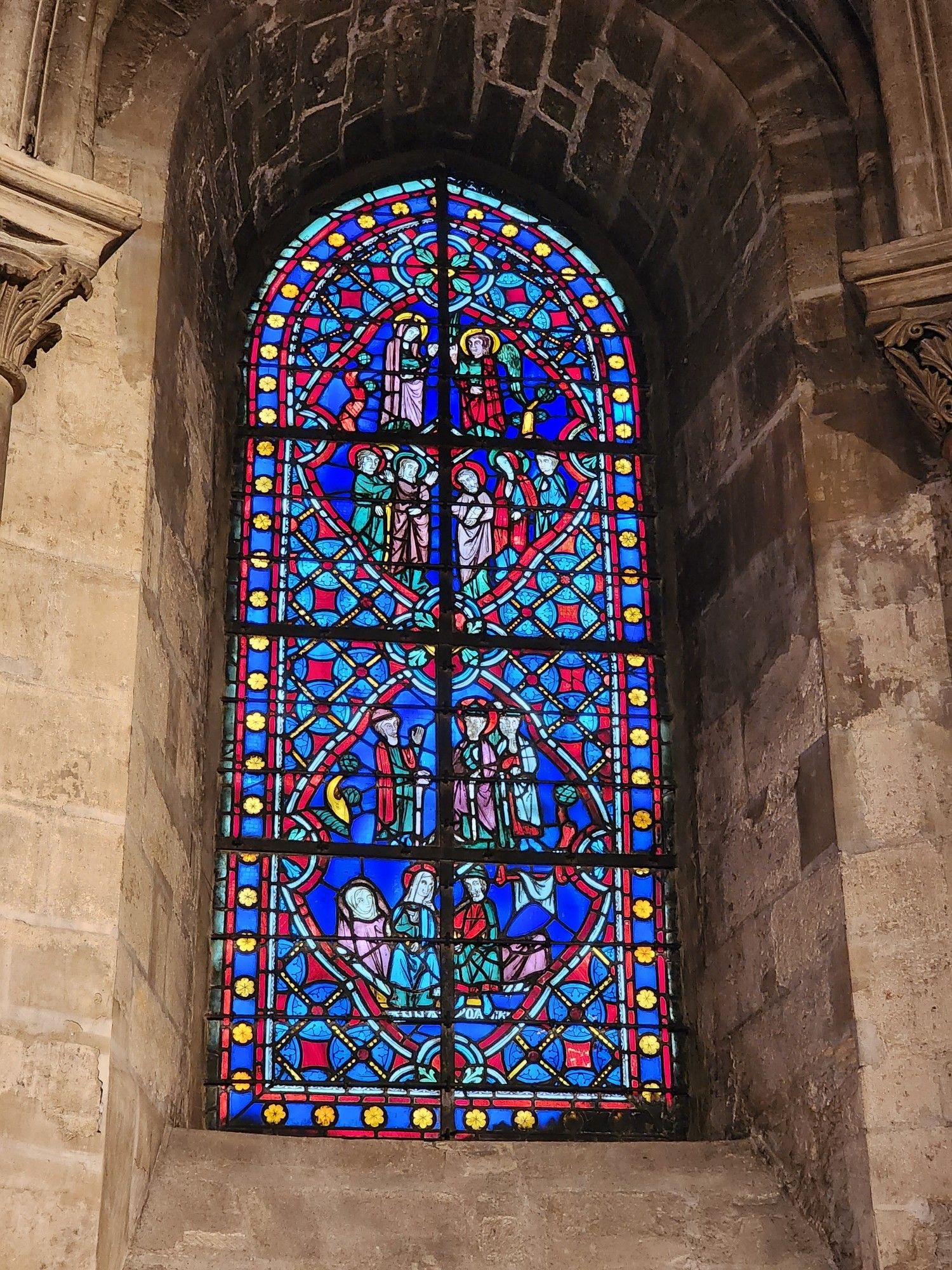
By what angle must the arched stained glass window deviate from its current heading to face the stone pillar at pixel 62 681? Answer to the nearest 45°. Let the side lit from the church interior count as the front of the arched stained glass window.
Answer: approximately 45° to its right

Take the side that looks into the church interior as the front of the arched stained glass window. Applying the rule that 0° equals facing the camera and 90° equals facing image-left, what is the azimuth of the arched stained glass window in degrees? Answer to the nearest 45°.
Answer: approximately 0°

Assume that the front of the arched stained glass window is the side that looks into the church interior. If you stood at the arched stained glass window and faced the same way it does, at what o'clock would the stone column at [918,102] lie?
The stone column is roughly at 10 o'clock from the arched stained glass window.
